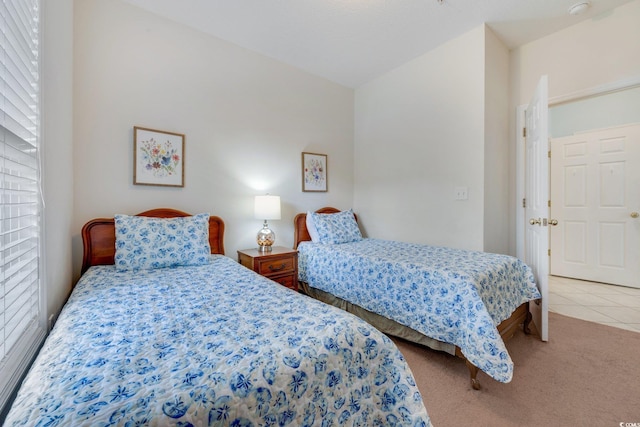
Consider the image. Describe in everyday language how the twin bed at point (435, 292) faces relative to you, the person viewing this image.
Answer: facing the viewer and to the right of the viewer

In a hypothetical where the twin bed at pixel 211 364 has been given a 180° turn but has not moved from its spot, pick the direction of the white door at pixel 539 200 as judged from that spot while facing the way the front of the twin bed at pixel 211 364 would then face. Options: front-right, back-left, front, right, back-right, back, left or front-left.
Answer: right

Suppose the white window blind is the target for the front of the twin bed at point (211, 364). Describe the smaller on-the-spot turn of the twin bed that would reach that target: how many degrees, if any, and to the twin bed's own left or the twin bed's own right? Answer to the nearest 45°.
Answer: approximately 135° to the twin bed's own right

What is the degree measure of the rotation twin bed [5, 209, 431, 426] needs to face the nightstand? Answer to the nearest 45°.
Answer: approximately 180°

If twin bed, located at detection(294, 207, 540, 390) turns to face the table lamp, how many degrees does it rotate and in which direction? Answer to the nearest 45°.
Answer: approximately 135° to its right

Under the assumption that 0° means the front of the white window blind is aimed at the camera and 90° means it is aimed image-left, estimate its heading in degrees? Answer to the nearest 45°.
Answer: approximately 270°

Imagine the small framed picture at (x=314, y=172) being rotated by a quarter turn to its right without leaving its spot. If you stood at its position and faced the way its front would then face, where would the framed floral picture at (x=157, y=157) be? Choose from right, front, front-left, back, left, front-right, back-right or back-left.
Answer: front

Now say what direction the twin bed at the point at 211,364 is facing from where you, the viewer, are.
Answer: facing the viewer

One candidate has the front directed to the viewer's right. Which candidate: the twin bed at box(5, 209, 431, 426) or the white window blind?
the white window blind

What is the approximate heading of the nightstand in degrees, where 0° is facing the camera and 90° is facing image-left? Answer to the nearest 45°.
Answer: approximately 315°

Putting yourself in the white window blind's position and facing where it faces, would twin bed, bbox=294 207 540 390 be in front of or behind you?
in front

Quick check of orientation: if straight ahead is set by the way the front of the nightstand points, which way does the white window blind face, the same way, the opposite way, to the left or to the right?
to the left

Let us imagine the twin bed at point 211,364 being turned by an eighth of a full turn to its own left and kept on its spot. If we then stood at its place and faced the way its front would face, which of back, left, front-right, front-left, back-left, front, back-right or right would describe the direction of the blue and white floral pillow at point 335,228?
left

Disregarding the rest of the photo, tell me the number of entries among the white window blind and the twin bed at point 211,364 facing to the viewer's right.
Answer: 1

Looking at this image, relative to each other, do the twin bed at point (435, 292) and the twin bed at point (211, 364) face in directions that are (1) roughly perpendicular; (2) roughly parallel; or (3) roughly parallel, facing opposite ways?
roughly parallel
